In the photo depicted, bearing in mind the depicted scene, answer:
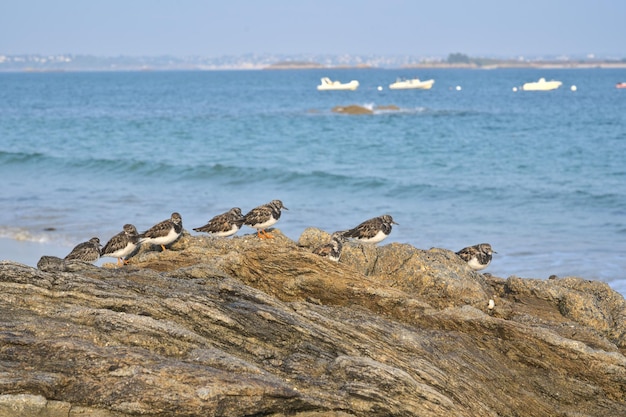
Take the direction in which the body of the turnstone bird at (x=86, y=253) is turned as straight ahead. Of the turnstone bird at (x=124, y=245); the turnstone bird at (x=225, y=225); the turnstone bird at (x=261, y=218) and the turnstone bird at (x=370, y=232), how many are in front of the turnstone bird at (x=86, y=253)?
4

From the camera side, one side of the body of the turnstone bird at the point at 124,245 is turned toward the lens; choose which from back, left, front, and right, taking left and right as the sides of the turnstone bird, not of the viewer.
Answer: right

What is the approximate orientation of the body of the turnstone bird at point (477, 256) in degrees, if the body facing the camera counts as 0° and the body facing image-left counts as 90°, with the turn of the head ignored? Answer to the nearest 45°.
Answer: approximately 270°

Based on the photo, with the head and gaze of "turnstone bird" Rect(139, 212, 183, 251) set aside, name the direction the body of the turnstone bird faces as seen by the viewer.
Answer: to the viewer's right

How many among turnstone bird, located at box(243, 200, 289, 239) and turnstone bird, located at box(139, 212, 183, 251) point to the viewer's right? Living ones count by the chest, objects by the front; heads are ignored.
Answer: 2

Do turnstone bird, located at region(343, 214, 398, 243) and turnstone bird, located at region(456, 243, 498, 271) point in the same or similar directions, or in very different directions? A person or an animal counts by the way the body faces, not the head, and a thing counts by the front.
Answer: same or similar directions

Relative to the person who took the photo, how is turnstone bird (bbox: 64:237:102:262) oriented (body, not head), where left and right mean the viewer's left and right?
facing to the right of the viewer

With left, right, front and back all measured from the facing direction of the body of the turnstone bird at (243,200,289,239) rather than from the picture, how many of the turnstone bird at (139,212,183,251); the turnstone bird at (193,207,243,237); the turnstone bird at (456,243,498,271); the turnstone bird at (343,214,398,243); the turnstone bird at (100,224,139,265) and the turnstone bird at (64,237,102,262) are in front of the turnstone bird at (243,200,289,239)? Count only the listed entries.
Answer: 2

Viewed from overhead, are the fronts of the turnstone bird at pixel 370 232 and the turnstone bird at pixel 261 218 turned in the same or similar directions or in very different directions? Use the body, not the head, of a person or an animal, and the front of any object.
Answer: same or similar directions

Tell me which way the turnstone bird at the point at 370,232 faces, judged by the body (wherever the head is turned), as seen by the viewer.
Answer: to the viewer's right

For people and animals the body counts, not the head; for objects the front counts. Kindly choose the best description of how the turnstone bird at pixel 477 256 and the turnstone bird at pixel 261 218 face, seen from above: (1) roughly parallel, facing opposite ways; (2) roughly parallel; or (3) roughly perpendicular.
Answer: roughly parallel

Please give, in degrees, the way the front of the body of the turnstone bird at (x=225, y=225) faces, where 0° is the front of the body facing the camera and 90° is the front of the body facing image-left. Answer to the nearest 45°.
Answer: approximately 270°

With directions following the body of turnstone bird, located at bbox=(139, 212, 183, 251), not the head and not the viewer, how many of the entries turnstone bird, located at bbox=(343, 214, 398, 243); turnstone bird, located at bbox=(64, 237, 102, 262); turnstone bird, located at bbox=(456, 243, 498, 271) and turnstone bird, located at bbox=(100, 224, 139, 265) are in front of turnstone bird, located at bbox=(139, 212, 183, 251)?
2

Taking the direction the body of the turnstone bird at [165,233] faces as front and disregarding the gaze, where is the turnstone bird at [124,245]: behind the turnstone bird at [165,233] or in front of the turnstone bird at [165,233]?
behind

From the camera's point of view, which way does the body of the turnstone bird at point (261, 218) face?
to the viewer's right

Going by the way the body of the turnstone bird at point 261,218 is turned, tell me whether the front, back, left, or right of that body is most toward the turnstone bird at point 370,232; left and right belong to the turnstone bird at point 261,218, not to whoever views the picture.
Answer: front

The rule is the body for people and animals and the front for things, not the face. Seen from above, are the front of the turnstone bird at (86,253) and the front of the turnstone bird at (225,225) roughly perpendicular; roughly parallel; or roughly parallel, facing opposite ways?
roughly parallel
